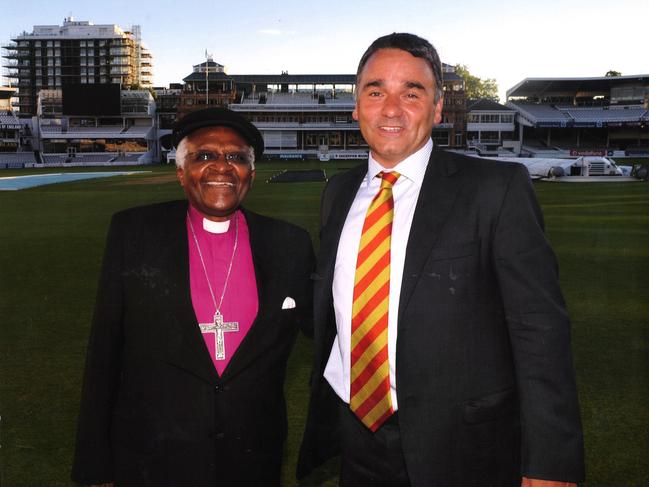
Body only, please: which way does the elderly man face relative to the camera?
toward the camera

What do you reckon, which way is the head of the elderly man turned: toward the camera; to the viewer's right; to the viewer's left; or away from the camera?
toward the camera
